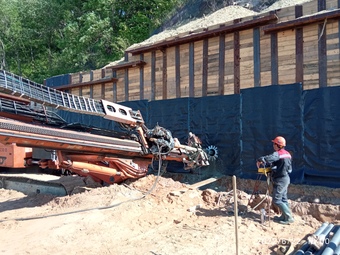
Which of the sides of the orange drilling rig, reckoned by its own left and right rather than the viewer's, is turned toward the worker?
front

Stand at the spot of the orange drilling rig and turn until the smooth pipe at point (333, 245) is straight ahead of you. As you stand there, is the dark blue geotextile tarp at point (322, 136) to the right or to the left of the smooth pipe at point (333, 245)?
left

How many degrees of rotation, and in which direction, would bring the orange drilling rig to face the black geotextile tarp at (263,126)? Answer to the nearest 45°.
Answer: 0° — it already faces it

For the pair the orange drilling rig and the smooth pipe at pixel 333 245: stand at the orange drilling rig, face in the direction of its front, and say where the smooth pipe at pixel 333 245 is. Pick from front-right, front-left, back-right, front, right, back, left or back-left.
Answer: front-right

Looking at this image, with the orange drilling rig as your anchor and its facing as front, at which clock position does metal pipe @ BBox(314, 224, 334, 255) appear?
The metal pipe is roughly at 1 o'clock from the orange drilling rig.

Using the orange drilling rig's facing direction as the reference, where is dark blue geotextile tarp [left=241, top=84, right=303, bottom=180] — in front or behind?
in front

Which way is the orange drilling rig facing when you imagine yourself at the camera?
facing to the right of the viewer

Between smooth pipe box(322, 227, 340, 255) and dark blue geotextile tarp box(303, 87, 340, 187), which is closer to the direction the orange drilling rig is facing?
the dark blue geotextile tarp

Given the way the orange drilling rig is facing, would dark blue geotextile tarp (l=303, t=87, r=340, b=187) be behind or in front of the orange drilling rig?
in front
